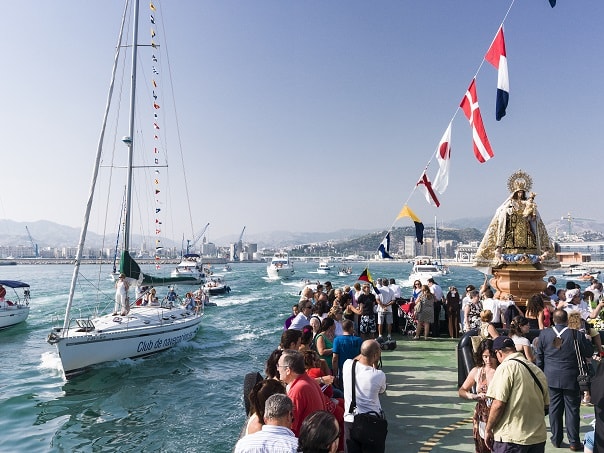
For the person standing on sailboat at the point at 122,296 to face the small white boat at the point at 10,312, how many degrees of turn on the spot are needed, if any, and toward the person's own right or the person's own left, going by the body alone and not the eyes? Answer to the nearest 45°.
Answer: approximately 135° to the person's own right

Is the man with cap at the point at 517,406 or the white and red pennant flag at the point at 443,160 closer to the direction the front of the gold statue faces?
the man with cap

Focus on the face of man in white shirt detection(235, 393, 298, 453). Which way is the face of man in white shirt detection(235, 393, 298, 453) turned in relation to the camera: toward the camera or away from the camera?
away from the camera

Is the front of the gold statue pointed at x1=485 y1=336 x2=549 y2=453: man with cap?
yes

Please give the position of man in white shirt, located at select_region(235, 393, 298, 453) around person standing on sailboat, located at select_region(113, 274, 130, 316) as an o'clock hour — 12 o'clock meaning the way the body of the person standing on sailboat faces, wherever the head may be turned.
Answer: The man in white shirt is roughly at 12 o'clock from the person standing on sailboat.

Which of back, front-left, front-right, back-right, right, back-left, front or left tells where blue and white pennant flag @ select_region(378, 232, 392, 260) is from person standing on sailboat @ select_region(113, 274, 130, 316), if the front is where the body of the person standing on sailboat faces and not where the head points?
front-left

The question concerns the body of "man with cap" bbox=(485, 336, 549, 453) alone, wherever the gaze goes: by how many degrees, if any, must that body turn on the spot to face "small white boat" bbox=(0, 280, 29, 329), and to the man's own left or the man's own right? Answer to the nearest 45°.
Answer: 0° — they already face it
